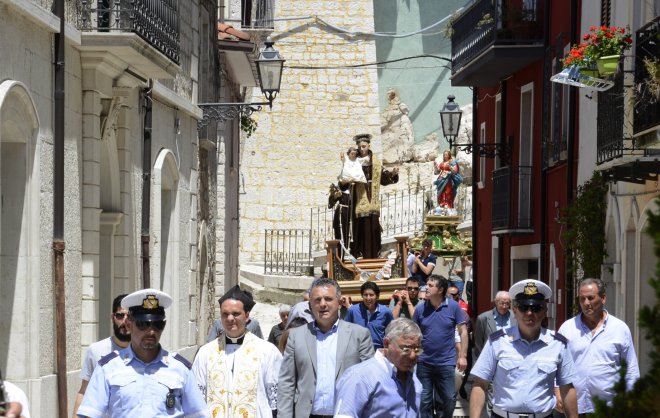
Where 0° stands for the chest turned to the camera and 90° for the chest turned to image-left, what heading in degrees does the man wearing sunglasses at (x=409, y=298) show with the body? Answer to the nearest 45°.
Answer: approximately 0°

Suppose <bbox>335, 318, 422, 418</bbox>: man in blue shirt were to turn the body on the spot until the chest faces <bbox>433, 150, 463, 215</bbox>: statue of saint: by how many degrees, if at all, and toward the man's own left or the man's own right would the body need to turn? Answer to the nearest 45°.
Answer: approximately 135° to the man's own left

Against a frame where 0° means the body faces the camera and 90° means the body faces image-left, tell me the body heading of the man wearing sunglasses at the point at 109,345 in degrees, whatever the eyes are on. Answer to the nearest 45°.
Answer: approximately 315°

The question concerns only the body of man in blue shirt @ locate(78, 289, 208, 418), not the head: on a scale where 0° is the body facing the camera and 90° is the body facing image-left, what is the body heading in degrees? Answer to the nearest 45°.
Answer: approximately 0°

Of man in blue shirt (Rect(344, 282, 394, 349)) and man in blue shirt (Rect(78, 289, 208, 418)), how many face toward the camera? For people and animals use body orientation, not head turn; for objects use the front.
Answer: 2

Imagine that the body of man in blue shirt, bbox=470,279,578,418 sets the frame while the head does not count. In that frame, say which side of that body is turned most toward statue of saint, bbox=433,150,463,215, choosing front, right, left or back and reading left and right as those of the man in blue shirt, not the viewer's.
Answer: back

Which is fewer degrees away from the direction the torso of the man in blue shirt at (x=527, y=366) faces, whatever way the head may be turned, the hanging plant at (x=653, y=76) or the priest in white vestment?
the priest in white vestment
